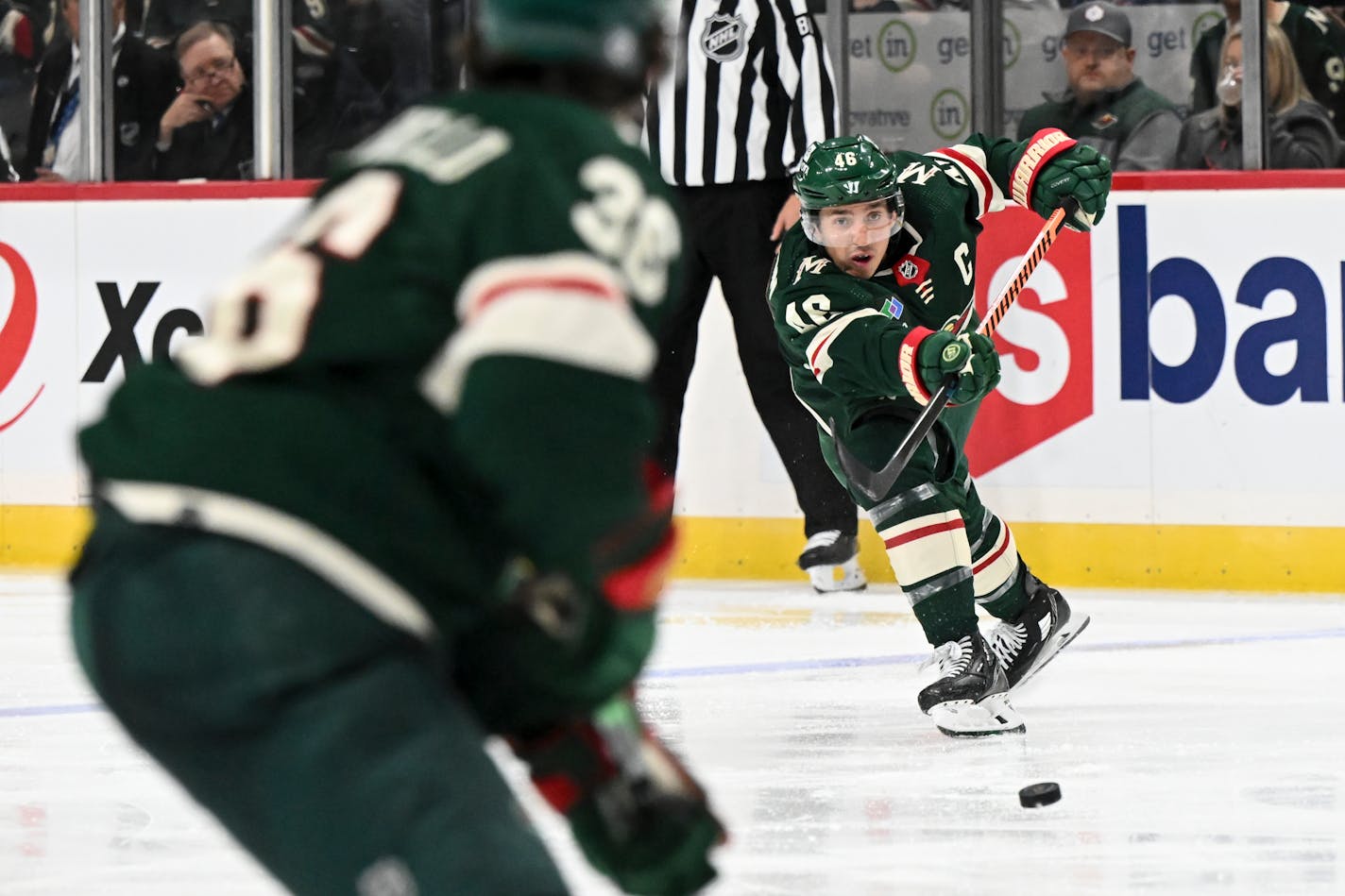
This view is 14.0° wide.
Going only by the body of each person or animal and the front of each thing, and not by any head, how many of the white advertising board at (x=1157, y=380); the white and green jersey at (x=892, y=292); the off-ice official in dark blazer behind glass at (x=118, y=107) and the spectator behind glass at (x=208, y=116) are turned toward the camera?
4

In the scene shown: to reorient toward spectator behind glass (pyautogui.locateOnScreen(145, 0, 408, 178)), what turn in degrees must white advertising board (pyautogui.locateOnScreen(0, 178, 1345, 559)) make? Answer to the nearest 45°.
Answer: approximately 135° to its right

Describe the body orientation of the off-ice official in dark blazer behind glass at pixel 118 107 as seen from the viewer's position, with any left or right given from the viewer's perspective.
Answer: facing the viewer

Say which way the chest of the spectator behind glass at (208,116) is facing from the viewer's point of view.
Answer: toward the camera

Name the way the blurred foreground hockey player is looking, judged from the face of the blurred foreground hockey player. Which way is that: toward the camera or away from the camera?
away from the camera

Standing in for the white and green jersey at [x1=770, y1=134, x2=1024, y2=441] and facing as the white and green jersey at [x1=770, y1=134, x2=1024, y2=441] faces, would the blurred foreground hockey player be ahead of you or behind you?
ahead

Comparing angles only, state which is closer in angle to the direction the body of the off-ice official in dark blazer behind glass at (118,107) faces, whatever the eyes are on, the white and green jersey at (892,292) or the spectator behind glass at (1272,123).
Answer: the white and green jersey

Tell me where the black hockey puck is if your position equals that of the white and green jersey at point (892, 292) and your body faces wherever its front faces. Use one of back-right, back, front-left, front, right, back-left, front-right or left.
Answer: front

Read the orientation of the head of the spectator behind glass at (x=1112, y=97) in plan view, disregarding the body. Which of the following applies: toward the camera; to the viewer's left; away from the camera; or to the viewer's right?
toward the camera

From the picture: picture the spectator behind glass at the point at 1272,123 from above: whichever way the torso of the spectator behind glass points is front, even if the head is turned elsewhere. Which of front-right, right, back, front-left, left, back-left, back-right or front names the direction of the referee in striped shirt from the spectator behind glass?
front-right

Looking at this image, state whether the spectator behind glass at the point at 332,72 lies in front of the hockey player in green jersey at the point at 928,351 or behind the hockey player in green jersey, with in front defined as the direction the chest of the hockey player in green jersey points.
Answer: behind

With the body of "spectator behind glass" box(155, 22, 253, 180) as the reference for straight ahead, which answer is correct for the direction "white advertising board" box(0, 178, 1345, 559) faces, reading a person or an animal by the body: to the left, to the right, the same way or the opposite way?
the same way

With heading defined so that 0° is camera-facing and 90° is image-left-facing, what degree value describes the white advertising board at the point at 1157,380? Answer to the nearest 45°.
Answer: approximately 0°

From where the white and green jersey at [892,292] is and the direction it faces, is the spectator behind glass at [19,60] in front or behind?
behind

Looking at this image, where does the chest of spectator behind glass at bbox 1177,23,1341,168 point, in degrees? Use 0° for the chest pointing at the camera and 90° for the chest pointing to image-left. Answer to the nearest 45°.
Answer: approximately 45°

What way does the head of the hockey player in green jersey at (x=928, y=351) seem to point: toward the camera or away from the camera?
toward the camera

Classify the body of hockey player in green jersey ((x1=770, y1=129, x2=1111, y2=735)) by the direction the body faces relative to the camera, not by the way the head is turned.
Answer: toward the camera
